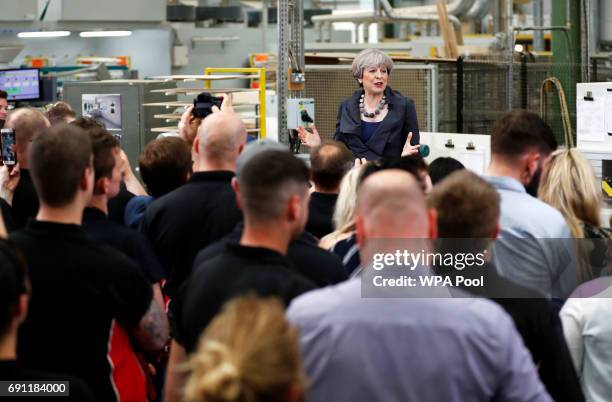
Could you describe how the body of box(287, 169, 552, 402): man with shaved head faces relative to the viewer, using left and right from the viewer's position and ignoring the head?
facing away from the viewer

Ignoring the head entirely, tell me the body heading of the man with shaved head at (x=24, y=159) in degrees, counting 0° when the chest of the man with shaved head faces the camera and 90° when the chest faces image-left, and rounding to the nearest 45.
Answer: approximately 180°

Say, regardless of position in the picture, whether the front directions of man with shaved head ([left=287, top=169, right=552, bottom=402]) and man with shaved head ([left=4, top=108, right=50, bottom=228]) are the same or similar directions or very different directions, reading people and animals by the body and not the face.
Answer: same or similar directions

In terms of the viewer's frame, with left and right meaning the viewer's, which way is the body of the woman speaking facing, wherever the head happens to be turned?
facing the viewer

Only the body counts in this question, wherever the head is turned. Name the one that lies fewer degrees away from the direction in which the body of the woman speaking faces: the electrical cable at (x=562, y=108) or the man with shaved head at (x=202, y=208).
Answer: the man with shaved head

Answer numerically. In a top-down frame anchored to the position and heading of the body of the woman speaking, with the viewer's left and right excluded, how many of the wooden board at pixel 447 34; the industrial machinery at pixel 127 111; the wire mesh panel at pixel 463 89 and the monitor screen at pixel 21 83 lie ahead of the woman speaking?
0

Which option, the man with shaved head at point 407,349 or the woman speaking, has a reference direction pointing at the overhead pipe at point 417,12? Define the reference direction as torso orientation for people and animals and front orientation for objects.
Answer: the man with shaved head

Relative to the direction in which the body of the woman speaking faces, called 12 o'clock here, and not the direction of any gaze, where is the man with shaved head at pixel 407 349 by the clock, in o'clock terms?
The man with shaved head is roughly at 12 o'clock from the woman speaking.

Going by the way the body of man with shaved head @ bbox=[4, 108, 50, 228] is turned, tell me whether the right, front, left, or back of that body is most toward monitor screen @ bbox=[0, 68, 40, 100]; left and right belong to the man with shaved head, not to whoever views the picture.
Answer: front

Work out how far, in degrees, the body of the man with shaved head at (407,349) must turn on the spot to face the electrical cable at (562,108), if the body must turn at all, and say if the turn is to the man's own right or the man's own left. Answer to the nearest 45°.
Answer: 0° — they already face it

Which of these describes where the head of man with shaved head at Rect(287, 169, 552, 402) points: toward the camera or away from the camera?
away from the camera

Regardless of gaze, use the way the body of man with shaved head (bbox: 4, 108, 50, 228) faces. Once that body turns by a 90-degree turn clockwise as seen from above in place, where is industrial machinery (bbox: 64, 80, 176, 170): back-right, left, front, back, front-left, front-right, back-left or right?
left

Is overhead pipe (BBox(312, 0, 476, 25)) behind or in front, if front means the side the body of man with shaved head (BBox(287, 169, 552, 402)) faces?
in front

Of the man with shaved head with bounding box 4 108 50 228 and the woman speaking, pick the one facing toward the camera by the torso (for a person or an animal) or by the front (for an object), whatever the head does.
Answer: the woman speaking

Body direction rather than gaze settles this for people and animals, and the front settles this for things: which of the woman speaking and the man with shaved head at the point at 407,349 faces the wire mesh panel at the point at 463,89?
the man with shaved head

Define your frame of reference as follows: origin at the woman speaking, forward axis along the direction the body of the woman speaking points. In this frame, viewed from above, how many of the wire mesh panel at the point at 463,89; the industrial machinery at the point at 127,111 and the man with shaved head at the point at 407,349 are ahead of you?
1

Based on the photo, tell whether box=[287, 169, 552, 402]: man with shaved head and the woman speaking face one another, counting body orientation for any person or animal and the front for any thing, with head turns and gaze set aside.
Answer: yes

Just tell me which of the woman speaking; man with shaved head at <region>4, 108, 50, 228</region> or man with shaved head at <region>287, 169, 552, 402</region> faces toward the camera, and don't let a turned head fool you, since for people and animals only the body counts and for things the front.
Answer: the woman speaking
